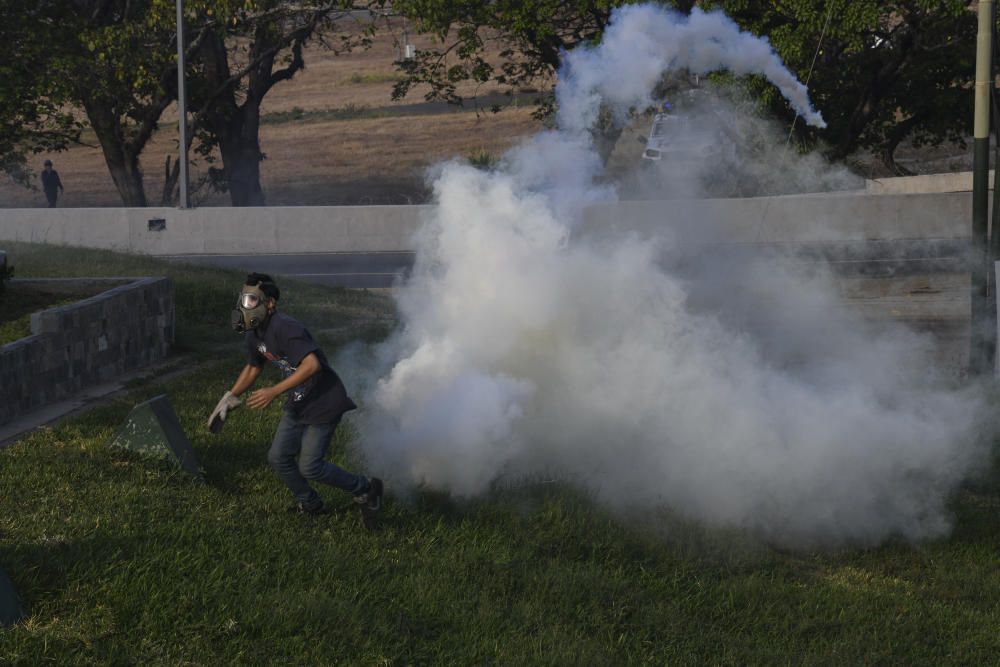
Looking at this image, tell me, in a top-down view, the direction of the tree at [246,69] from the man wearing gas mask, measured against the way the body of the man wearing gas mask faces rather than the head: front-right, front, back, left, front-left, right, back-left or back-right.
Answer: back-right

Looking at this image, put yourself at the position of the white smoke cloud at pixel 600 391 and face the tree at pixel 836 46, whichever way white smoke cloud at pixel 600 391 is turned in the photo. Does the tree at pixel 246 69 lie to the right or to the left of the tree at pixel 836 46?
left

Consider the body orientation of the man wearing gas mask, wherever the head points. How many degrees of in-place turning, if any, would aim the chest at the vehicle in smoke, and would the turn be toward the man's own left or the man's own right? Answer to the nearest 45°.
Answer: approximately 180°

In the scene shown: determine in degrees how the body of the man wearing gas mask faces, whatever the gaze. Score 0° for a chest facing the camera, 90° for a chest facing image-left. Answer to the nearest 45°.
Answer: approximately 45°

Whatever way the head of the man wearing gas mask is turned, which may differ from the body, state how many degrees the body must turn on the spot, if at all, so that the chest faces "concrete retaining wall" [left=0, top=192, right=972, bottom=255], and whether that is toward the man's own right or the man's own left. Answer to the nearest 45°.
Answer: approximately 135° to the man's own right

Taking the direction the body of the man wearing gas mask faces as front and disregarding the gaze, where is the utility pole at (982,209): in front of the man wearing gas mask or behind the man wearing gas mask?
behind

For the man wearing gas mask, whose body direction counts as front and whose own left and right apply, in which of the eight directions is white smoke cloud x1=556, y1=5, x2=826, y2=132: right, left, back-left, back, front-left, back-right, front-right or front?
back

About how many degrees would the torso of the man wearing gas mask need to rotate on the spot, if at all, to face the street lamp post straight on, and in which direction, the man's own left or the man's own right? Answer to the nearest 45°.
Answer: approximately 135° to the man's own right

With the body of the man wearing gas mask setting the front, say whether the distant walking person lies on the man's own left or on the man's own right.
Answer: on the man's own right

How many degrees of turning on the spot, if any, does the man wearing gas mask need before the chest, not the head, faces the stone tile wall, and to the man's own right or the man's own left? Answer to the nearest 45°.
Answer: approximately 90° to the man's own right
